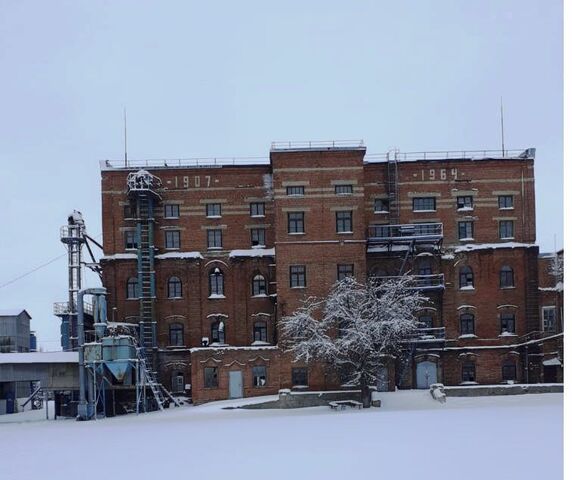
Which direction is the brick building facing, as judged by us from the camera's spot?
facing the viewer

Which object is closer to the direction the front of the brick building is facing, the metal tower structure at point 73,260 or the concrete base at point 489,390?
the concrete base

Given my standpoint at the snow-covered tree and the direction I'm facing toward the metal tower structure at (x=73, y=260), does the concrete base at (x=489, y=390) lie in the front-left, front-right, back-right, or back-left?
back-right

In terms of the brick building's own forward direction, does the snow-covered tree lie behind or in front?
in front

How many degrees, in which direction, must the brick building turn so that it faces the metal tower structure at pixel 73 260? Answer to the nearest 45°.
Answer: approximately 90° to its right
